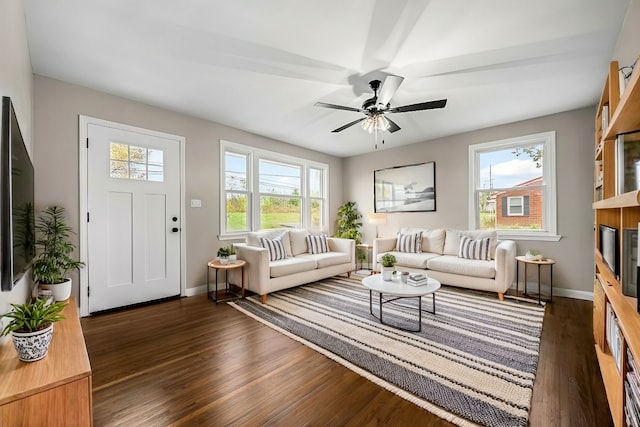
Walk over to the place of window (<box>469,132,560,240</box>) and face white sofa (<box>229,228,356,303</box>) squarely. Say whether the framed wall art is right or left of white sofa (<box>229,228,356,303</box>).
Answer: right

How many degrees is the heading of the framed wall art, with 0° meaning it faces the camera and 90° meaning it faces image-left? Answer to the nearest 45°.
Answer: approximately 45°

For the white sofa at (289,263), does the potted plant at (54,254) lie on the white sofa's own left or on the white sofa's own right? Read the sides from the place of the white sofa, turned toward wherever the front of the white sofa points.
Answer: on the white sofa's own right

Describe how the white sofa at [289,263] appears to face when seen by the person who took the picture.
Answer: facing the viewer and to the right of the viewer

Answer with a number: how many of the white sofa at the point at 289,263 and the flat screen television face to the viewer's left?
0

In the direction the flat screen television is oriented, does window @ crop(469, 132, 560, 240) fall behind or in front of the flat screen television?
in front

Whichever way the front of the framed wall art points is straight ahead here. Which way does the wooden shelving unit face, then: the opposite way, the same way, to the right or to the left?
to the right

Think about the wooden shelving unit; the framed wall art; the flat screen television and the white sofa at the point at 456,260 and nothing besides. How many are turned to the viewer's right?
1

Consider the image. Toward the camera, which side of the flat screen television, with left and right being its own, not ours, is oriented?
right

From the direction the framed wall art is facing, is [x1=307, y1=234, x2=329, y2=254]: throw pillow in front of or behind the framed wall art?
in front

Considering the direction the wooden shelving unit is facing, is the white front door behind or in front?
in front
